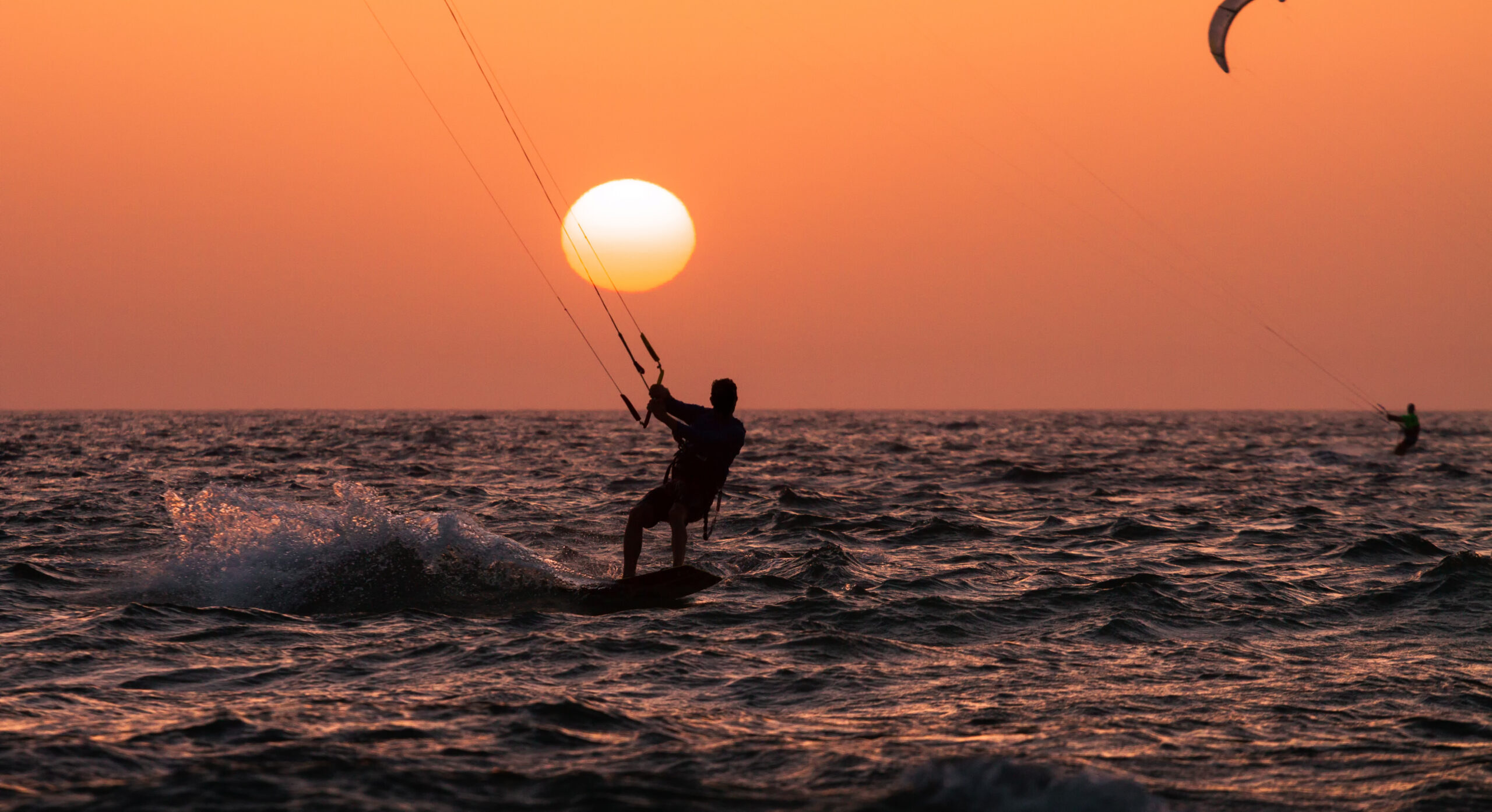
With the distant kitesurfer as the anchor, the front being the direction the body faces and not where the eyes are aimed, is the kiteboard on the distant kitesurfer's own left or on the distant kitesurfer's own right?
on the distant kitesurfer's own left

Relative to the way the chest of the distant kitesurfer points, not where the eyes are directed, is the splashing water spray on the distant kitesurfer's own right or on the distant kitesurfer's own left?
on the distant kitesurfer's own left

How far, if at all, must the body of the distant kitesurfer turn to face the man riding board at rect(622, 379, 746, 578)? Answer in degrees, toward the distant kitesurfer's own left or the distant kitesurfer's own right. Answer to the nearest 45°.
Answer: approximately 90° to the distant kitesurfer's own left

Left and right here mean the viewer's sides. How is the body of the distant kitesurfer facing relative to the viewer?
facing to the left of the viewer
